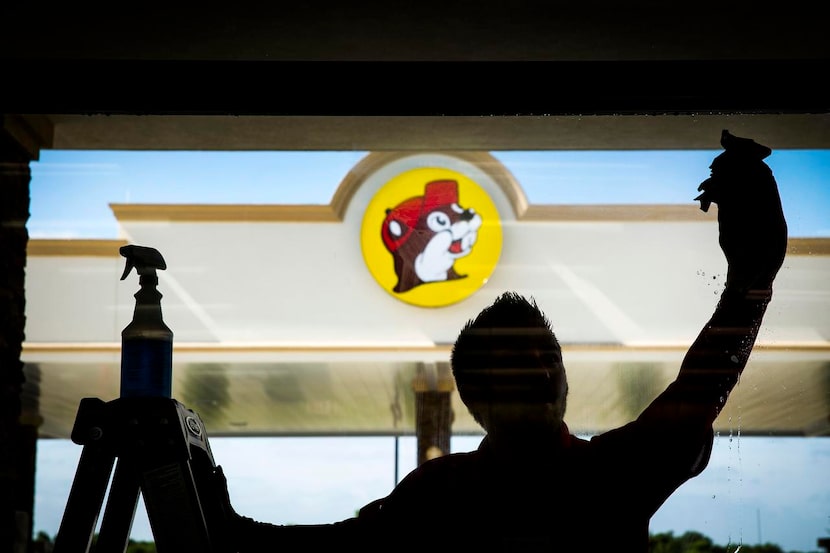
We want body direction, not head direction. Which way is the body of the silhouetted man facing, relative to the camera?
toward the camera

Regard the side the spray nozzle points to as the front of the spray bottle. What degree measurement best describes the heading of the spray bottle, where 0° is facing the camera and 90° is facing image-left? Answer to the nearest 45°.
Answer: approximately 90°
